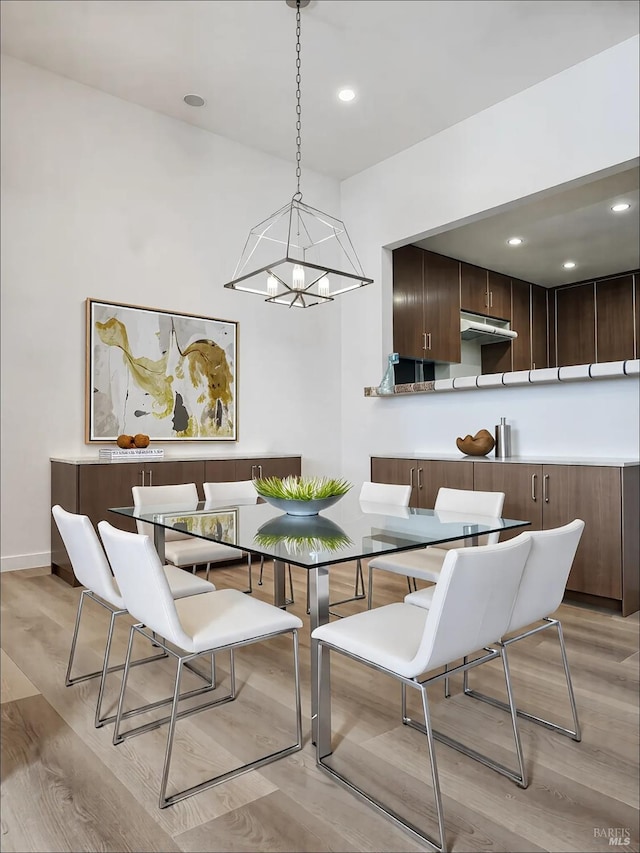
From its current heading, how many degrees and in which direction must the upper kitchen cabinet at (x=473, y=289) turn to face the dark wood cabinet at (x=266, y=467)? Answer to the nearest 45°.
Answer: approximately 90° to its right

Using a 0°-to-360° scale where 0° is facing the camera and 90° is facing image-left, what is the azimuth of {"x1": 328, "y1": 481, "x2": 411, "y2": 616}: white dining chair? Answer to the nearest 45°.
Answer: approximately 45°

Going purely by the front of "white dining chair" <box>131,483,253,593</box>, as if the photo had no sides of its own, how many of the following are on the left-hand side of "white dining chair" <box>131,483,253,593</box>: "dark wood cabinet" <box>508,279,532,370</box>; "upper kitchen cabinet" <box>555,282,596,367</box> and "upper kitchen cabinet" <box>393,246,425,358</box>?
3

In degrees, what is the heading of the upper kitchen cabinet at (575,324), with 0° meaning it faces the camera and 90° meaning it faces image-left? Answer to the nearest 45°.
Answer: approximately 45°

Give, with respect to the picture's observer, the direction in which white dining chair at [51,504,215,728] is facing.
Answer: facing away from the viewer and to the right of the viewer

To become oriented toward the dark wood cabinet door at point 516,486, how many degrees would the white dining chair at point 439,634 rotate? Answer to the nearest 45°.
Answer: approximately 45° to its right

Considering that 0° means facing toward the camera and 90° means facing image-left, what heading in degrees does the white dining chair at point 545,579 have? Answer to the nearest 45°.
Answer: approximately 135°

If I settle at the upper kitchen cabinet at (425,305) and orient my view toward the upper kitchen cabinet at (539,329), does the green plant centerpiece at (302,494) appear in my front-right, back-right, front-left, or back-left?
back-right

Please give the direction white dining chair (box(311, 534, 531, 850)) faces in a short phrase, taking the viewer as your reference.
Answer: facing away from the viewer and to the left of the viewer

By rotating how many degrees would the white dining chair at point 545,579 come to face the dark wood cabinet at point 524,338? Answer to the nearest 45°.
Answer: approximately 45° to its right
